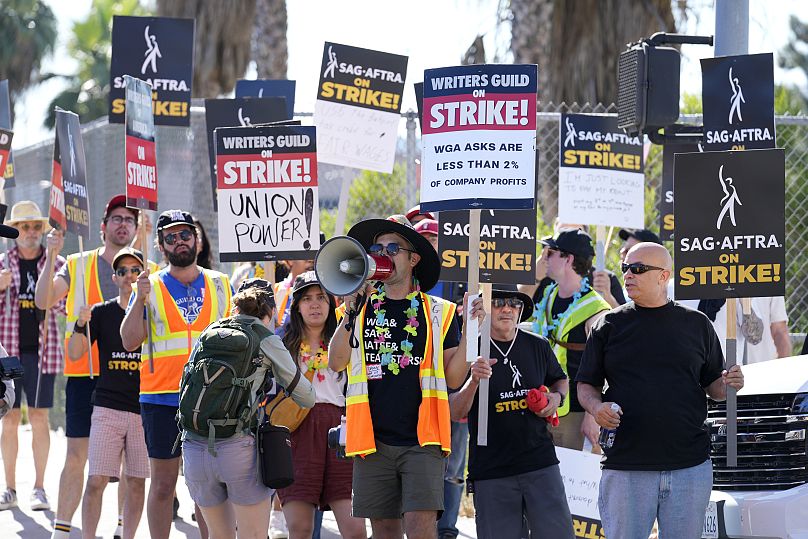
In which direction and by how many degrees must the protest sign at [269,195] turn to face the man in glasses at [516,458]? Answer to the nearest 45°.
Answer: approximately 45° to its left
